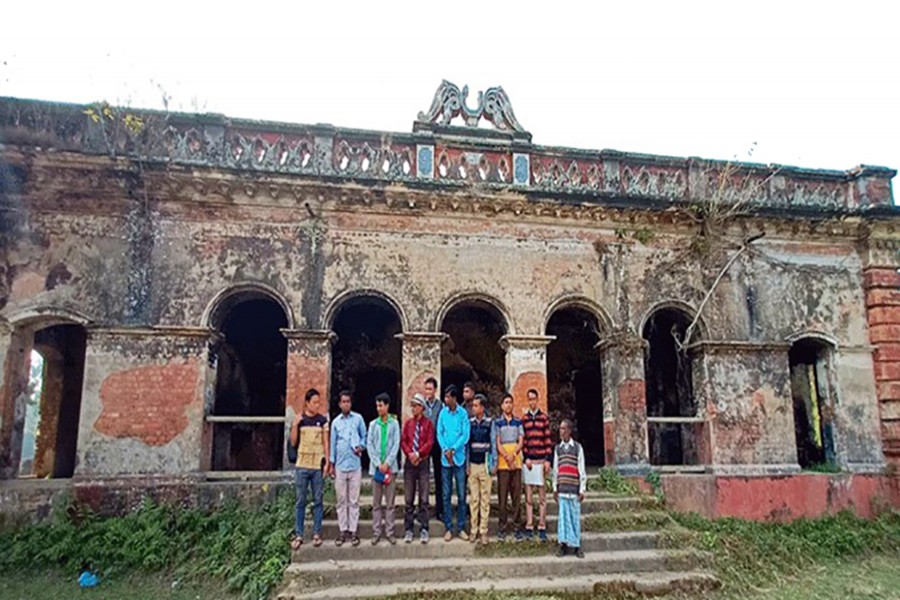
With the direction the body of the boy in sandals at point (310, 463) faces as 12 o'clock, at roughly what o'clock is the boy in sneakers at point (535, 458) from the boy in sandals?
The boy in sneakers is roughly at 9 o'clock from the boy in sandals.

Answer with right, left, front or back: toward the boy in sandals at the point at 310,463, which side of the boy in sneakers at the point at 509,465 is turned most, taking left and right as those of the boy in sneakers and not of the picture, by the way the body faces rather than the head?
right

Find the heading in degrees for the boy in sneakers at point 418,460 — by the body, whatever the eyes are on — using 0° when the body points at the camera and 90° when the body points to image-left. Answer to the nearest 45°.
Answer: approximately 0°

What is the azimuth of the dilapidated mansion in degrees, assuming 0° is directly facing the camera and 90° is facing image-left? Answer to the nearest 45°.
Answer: approximately 0°

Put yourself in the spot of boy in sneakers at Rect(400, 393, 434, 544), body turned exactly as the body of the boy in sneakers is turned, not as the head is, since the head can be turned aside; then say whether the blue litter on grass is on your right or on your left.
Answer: on your right
